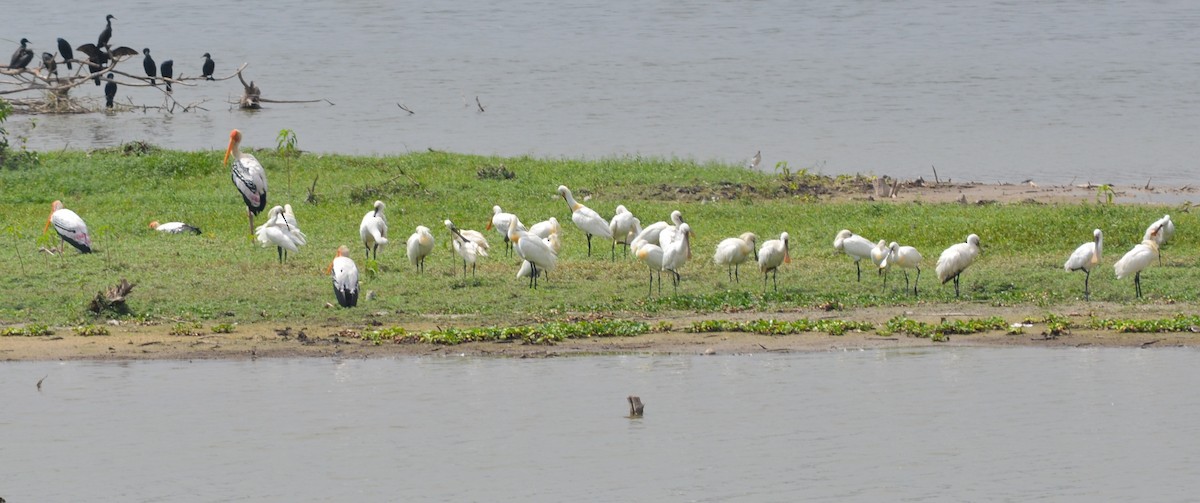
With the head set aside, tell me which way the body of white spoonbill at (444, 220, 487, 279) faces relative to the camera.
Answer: to the viewer's left

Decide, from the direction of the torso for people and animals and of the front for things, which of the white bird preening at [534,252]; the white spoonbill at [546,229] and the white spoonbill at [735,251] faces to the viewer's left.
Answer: the white bird preening at [534,252]

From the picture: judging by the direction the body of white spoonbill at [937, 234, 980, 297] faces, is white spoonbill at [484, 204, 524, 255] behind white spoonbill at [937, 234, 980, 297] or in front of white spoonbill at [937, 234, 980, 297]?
behind

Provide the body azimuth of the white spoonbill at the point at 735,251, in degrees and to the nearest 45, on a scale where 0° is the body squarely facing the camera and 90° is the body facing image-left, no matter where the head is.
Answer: approximately 270°

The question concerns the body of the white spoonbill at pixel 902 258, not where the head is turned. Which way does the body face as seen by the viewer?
to the viewer's left

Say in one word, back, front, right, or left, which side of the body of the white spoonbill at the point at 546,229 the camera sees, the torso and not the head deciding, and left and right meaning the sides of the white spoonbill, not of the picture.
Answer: right

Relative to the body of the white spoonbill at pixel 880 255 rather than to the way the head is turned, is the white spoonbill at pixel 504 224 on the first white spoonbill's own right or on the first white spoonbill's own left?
on the first white spoonbill's own right

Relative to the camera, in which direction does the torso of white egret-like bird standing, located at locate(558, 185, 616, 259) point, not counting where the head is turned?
to the viewer's left

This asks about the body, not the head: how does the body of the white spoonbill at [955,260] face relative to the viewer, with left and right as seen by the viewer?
facing to the right of the viewer

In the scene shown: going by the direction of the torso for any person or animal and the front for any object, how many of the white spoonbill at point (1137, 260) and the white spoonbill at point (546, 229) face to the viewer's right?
2
